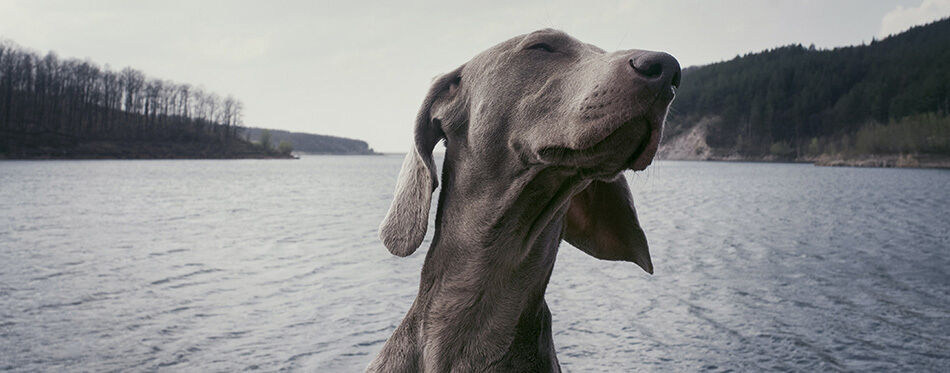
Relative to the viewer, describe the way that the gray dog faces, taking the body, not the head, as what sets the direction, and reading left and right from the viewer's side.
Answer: facing the viewer and to the right of the viewer
